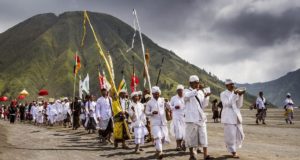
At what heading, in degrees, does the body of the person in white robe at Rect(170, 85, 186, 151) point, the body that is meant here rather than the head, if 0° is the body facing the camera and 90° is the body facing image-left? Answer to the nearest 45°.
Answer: approximately 315°

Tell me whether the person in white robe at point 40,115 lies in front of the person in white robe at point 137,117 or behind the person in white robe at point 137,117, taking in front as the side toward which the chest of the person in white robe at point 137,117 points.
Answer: behind

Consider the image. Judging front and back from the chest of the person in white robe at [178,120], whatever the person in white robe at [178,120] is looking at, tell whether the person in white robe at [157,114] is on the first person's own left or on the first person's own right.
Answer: on the first person's own right
